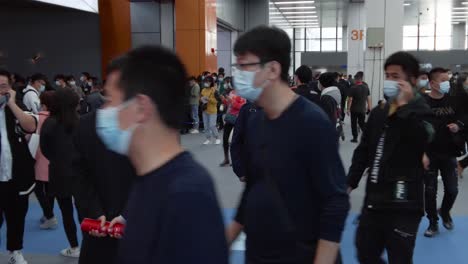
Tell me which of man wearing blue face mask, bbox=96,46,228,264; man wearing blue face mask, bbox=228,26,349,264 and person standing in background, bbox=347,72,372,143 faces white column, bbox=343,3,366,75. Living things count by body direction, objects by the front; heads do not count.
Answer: the person standing in background

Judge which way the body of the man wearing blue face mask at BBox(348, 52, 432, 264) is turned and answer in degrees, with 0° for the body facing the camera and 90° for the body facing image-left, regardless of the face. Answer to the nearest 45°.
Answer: approximately 45°

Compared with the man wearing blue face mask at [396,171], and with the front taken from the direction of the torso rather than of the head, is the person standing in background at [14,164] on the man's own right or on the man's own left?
on the man's own right

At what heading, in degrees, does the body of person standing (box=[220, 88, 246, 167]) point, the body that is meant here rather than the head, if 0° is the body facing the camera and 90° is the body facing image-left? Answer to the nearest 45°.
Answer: approximately 45°

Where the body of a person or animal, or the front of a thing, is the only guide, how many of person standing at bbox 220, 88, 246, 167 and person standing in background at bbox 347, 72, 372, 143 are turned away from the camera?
1
